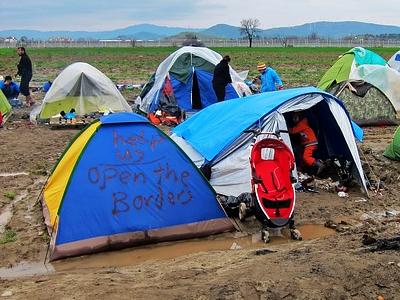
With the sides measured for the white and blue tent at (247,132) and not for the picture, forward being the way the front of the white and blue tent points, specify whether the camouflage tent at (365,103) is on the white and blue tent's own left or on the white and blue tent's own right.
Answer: on the white and blue tent's own left

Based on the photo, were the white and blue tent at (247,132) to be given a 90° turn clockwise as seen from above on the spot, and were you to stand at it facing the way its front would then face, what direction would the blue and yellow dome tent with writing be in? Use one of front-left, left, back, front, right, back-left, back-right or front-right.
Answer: front

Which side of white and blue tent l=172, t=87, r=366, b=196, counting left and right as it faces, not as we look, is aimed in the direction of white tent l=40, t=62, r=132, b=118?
back

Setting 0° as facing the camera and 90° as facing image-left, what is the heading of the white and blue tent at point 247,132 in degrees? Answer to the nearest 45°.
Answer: approximately 315°

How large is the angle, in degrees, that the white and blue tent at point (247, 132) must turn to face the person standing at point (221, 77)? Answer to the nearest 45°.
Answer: approximately 135° to its left

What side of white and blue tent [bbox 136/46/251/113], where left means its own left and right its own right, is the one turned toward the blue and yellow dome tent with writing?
front

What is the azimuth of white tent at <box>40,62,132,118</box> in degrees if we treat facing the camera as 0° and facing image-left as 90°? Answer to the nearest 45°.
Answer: approximately 0°

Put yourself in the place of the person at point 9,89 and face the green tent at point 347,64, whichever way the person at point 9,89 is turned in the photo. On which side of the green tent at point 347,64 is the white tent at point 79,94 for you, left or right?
right

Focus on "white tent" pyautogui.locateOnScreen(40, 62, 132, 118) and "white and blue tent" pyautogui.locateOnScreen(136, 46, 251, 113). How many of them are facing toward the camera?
2

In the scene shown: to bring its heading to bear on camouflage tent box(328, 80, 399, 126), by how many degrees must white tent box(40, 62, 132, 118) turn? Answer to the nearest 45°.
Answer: approximately 90° to its left

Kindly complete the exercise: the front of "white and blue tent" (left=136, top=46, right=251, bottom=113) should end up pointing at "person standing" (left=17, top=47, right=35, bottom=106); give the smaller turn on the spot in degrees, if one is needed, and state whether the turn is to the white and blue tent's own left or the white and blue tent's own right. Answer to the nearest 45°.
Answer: approximately 90° to the white and blue tent's own right

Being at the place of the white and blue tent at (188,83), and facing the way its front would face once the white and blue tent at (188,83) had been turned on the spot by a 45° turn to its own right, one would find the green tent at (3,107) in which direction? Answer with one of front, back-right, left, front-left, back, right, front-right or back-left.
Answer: front-right

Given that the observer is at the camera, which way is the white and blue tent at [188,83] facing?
facing the viewer

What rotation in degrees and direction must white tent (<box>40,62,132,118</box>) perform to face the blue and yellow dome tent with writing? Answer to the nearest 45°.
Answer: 0° — it already faces it
